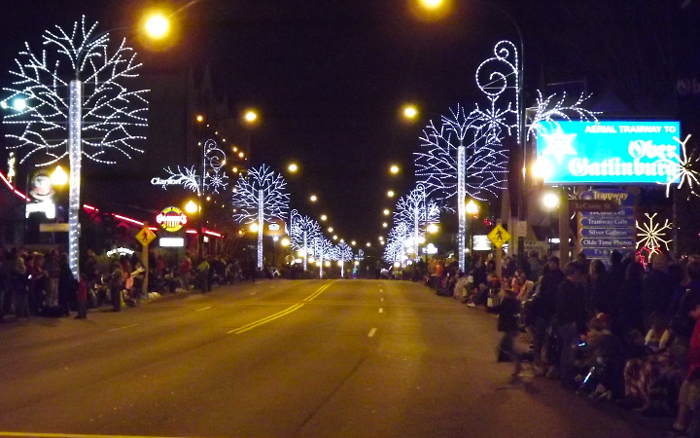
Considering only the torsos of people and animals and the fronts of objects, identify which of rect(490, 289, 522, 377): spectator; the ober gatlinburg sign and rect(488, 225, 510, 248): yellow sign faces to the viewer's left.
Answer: the spectator

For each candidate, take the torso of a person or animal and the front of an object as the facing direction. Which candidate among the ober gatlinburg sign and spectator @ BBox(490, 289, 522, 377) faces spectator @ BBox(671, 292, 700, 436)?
the ober gatlinburg sign

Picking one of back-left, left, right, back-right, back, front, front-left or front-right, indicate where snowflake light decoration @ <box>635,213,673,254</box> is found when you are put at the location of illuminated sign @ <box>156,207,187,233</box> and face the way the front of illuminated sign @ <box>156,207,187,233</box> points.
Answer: front-left

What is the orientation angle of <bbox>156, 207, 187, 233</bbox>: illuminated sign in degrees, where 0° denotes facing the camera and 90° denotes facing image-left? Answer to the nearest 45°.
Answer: approximately 0°

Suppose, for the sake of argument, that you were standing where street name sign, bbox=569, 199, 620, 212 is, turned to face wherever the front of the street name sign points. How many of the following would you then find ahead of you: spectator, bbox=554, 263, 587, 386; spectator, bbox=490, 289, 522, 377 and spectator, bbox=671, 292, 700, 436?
3

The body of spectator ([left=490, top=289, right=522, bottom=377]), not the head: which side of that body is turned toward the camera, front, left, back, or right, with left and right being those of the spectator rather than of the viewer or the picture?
left

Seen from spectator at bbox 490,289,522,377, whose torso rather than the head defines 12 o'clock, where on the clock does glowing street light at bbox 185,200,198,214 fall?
The glowing street light is roughly at 2 o'clock from the spectator.

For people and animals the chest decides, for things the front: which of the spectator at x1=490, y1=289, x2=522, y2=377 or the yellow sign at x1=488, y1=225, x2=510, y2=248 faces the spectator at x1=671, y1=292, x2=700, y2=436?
the yellow sign

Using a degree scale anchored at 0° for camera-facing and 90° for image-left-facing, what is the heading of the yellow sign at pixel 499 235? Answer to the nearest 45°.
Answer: approximately 0°

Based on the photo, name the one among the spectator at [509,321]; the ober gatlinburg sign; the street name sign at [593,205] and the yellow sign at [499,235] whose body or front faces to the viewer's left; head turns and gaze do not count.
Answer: the spectator
